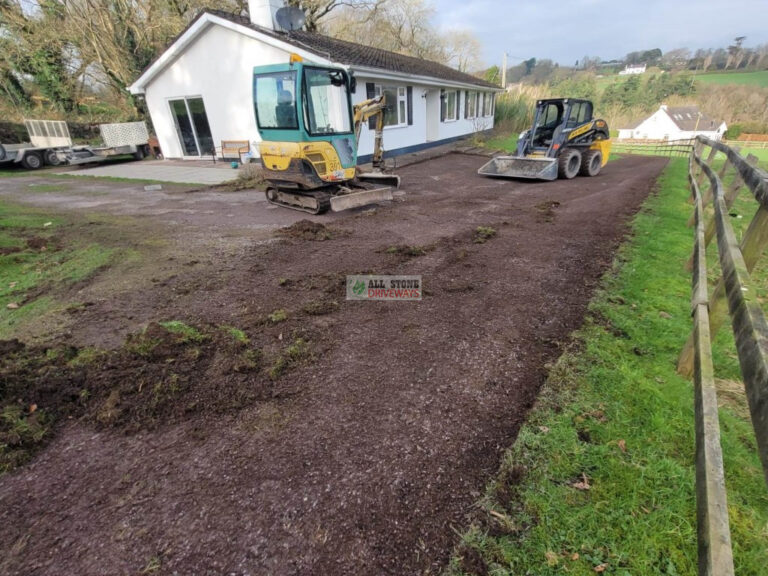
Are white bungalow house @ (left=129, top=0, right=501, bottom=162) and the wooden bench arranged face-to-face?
no

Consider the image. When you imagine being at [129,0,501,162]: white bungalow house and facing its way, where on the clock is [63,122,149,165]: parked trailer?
The parked trailer is roughly at 5 o'clock from the white bungalow house.

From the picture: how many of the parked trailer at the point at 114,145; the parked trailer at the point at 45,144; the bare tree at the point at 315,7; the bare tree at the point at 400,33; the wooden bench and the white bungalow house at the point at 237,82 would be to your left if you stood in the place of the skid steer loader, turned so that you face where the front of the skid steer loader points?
0

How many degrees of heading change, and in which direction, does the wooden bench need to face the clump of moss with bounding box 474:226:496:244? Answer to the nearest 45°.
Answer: approximately 45° to its left

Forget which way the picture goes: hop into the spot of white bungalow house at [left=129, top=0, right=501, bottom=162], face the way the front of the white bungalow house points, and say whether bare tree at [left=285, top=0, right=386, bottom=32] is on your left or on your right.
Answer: on your left

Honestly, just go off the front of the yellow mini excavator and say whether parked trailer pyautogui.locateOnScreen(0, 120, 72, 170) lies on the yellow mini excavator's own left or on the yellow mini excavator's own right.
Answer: on the yellow mini excavator's own left

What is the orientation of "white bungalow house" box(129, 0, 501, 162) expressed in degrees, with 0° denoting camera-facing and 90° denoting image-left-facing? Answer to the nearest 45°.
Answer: approximately 315°

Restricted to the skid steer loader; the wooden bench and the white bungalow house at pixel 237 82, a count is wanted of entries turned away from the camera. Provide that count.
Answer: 0

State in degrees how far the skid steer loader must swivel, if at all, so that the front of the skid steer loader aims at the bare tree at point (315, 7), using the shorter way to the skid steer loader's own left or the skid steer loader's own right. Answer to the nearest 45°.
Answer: approximately 90° to the skid steer loader's own right

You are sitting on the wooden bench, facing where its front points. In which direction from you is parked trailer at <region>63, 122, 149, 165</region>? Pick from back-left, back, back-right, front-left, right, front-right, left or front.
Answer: right

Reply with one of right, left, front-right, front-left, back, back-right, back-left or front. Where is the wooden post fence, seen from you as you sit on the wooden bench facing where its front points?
front-left

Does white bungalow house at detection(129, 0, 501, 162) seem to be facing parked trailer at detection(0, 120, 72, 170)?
no

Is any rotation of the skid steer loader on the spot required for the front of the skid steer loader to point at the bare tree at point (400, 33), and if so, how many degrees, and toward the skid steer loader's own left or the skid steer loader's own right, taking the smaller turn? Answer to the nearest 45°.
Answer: approximately 90° to the skid steer loader's own right

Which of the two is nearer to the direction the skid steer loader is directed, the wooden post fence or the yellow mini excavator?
the yellow mini excavator

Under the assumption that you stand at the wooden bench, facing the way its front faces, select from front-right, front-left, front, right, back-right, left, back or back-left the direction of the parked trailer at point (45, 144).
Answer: right

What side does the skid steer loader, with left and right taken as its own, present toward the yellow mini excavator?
front

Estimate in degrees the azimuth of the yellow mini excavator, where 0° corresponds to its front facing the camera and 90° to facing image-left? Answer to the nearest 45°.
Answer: approximately 225°

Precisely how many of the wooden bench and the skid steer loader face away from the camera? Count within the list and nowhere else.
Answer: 0

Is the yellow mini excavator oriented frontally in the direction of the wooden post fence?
no

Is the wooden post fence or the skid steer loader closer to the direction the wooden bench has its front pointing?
the wooden post fence
